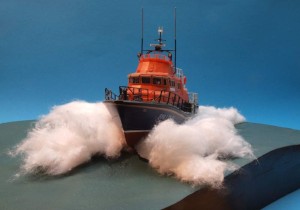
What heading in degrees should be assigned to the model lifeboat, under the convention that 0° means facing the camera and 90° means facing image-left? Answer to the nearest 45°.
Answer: approximately 45°
